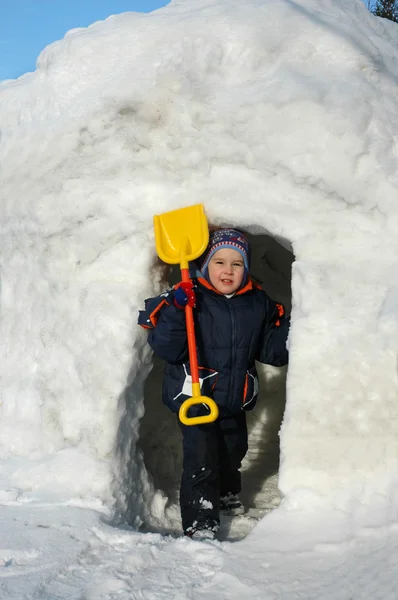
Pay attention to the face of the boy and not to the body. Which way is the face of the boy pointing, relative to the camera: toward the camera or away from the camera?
toward the camera

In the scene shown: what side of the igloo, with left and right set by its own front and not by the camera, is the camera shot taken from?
front
